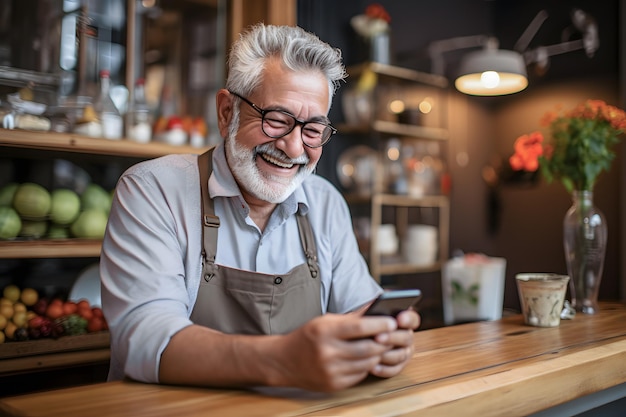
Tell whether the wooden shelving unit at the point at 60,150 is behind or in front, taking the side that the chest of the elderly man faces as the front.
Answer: behind

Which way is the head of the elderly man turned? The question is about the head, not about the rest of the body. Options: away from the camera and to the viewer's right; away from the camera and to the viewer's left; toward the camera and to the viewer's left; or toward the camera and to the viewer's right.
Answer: toward the camera and to the viewer's right

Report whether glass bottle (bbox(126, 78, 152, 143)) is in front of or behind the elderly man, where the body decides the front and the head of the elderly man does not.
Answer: behind

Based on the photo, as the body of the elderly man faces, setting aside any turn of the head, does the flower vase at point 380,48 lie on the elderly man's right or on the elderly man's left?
on the elderly man's left

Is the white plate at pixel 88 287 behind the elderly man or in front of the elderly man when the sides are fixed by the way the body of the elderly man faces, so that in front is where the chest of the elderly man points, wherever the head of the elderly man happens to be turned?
behind

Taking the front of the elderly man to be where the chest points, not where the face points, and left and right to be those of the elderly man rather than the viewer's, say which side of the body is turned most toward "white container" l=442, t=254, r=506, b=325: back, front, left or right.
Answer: left

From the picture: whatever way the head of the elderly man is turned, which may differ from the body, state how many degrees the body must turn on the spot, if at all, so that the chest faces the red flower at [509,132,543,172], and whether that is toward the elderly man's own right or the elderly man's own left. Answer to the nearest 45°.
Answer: approximately 90° to the elderly man's own left

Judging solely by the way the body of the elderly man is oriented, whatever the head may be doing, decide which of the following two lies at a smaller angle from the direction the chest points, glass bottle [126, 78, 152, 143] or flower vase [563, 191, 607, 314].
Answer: the flower vase

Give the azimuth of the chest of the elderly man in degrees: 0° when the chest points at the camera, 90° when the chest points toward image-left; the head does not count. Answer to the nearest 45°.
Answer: approximately 315°

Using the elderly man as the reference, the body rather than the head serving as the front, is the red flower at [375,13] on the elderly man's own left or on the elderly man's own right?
on the elderly man's own left
